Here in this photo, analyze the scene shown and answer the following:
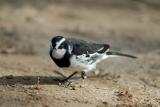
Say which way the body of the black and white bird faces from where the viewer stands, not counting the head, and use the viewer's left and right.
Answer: facing to the left of the viewer
